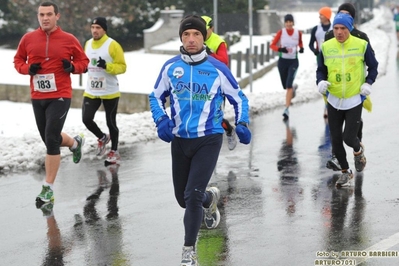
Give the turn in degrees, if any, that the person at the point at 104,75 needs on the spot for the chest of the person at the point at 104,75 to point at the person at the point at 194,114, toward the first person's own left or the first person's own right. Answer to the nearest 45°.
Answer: approximately 45° to the first person's own left

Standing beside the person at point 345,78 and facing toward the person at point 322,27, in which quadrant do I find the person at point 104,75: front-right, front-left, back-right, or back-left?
front-left

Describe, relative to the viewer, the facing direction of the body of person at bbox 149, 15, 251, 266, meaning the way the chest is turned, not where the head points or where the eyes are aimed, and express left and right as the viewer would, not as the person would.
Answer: facing the viewer

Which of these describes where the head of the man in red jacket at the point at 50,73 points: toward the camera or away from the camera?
toward the camera

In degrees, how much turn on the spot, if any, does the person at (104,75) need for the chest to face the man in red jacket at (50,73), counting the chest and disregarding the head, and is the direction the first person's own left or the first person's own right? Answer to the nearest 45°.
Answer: approximately 45° to the first person's own left

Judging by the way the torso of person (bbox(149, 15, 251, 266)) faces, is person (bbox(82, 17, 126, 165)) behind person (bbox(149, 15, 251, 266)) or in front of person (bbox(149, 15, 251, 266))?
behind

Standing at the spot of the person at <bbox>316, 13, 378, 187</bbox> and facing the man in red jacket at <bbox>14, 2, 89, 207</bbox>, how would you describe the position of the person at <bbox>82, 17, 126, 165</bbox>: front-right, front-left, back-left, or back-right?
front-right

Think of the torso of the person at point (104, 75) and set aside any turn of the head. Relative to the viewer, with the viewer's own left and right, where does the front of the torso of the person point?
facing the viewer and to the left of the viewer

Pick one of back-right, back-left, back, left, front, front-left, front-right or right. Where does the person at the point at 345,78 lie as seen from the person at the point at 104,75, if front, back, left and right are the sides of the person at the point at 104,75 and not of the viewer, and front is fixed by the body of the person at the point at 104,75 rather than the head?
left

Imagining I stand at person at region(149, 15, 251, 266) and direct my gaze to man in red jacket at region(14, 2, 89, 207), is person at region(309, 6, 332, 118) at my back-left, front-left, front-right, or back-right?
front-right

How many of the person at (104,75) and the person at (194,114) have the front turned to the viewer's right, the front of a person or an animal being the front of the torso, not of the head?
0
